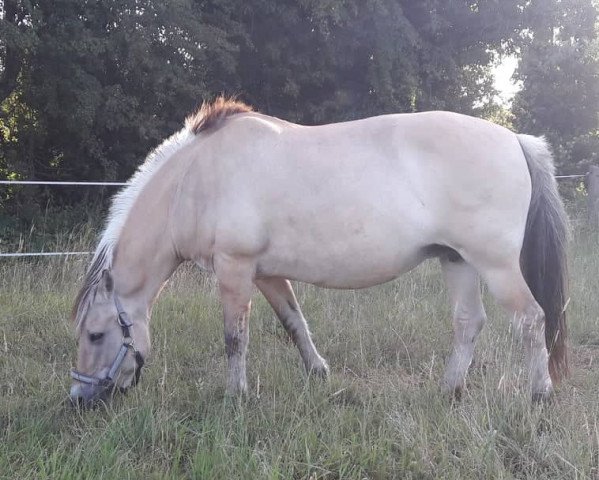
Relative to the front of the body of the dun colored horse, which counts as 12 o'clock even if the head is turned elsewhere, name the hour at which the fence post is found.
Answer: The fence post is roughly at 4 o'clock from the dun colored horse.

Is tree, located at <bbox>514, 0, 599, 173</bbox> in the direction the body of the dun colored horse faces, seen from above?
no

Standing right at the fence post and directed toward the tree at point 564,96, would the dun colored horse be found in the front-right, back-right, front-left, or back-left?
back-left

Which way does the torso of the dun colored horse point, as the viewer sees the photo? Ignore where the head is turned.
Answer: to the viewer's left
